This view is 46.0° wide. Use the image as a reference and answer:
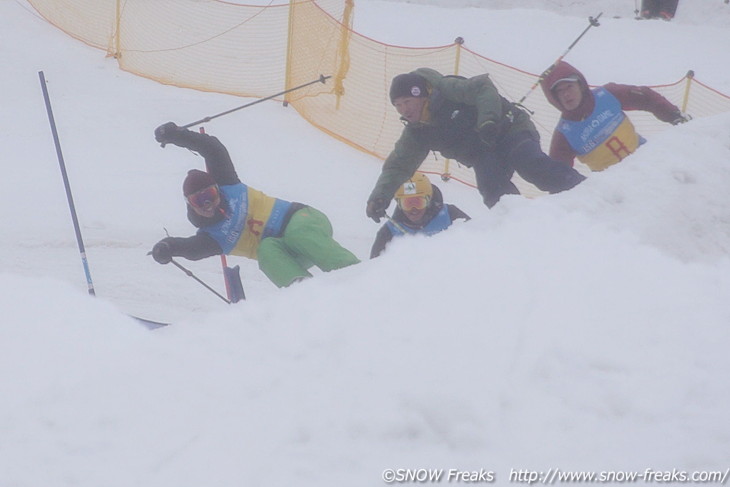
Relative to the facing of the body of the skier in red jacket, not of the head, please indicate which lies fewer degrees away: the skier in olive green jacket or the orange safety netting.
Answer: the skier in olive green jacket

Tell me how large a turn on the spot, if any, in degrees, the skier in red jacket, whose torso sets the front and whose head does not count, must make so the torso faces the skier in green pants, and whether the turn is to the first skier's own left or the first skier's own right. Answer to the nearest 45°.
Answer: approximately 45° to the first skier's own right

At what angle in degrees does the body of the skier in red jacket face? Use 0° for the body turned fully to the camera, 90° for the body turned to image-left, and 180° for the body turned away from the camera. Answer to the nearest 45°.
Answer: approximately 0°

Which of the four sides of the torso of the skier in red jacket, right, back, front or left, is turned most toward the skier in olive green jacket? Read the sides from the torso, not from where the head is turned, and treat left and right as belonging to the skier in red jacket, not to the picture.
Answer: right

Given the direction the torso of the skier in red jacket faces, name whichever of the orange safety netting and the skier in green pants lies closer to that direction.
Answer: the skier in green pants
